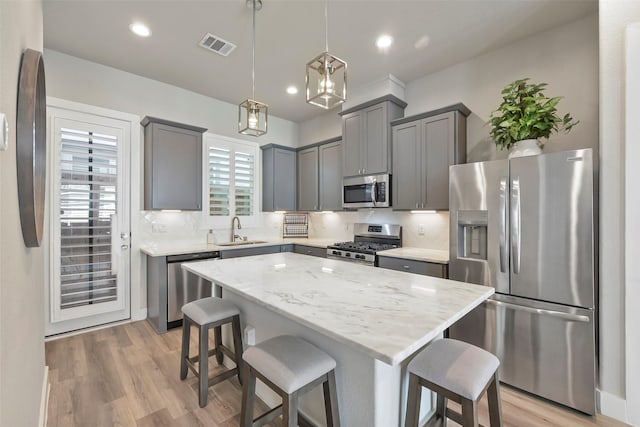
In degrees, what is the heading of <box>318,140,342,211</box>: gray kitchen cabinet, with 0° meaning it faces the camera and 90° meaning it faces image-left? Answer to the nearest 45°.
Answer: approximately 45°

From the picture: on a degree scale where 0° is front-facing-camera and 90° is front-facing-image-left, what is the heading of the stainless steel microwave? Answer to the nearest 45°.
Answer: approximately 45°

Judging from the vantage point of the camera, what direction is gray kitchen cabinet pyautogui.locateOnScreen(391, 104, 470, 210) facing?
facing the viewer and to the left of the viewer

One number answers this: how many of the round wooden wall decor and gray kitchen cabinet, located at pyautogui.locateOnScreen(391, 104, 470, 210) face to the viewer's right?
1

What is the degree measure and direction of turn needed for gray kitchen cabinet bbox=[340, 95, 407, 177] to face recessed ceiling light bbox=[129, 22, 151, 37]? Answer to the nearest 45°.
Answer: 0° — it already faces it

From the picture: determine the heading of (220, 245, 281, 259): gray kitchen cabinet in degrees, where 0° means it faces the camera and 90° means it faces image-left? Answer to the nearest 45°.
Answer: approximately 315°

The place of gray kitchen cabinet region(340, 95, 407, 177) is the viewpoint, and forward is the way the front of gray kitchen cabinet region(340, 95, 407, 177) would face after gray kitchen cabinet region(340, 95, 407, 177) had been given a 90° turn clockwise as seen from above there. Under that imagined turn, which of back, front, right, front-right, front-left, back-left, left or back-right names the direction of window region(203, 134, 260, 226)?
front-left

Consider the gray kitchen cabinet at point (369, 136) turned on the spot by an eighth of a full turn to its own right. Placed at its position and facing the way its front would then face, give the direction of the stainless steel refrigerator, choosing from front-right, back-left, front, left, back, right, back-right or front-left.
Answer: back-left

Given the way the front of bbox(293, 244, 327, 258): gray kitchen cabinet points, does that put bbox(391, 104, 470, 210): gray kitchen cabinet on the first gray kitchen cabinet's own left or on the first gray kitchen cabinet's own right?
on the first gray kitchen cabinet's own left

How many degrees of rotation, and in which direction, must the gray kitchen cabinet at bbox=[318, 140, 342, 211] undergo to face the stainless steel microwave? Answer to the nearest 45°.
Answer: approximately 90° to its left

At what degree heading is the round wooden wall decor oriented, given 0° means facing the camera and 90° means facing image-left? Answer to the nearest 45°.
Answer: approximately 270°

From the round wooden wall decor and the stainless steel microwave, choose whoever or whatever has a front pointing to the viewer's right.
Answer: the round wooden wall decor
